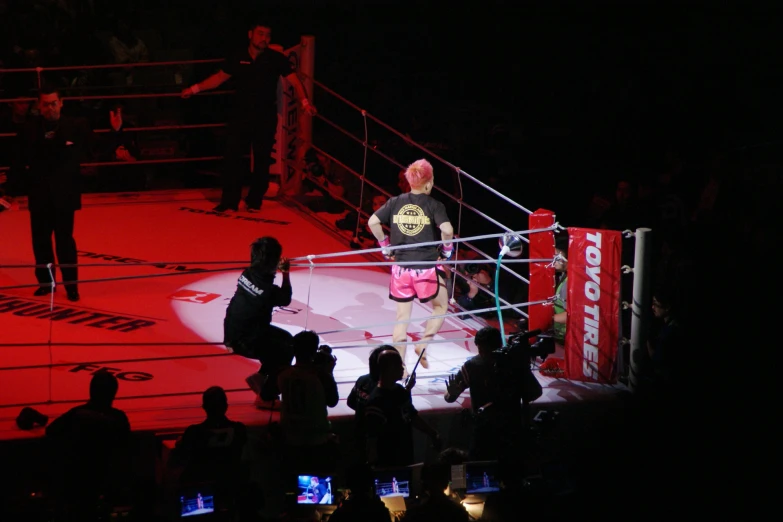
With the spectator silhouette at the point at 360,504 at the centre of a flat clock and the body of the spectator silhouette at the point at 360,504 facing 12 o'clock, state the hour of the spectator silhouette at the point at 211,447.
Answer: the spectator silhouette at the point at 211,447 is roughly at 10 o'clock from the spectator silhouette at the point at 360,504.

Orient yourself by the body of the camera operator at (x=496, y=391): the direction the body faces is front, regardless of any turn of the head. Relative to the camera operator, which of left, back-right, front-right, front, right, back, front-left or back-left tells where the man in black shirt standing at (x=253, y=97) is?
front-left

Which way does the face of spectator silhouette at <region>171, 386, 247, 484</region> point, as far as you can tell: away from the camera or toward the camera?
away from the camera

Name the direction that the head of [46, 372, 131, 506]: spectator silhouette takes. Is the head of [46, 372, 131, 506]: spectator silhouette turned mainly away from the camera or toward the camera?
away from the camera

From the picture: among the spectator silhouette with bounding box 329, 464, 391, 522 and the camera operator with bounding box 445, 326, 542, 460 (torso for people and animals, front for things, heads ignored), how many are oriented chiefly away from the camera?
2

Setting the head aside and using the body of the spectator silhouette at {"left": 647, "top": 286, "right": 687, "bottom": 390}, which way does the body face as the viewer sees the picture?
to the viewer's left

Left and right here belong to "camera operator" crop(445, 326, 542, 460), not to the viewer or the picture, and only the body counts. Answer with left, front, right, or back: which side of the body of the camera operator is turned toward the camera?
back

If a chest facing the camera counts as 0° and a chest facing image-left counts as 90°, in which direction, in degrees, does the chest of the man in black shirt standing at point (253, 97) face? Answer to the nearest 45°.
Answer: approximately 0°

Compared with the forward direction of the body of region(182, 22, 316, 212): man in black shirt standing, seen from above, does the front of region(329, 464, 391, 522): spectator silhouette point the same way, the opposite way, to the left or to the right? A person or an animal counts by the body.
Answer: the opposite way

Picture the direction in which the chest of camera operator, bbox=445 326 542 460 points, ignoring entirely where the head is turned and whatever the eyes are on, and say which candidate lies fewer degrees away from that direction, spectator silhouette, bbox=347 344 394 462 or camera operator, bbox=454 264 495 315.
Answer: the camera operator

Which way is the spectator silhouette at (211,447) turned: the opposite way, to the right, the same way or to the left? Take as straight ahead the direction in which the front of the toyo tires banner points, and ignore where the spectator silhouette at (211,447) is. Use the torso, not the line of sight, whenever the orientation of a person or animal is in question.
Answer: the opposite way

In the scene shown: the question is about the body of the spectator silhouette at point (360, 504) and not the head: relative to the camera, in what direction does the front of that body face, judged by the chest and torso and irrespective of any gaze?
away from the camera

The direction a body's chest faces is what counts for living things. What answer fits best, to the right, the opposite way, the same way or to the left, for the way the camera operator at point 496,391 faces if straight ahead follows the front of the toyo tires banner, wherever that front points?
the opposite way

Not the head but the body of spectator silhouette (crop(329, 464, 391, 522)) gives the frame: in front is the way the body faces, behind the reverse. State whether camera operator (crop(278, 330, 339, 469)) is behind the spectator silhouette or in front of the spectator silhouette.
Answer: in front
